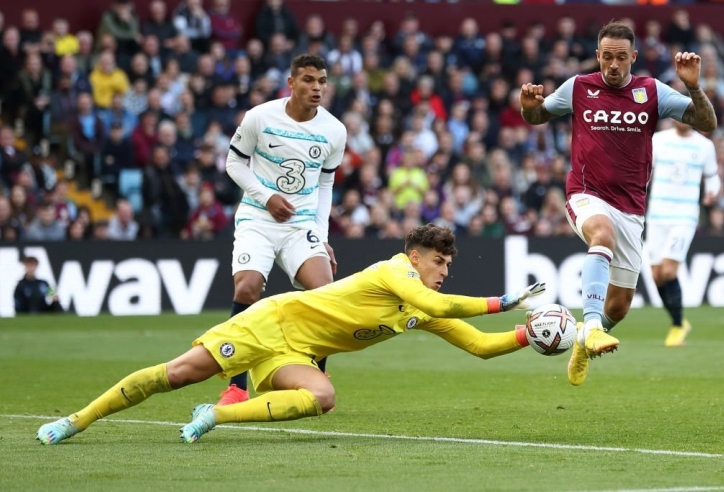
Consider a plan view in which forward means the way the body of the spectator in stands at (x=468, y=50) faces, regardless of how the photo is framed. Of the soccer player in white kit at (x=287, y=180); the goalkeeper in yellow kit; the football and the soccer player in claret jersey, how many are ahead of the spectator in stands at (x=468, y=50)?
4

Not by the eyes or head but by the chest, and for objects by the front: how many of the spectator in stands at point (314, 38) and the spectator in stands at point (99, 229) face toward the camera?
2

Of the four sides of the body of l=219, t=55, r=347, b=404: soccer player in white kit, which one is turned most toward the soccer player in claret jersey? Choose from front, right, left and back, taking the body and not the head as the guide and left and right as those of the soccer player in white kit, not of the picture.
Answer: left

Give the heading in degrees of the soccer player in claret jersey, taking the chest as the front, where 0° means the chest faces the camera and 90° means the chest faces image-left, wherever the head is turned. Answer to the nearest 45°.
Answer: approximately 0°

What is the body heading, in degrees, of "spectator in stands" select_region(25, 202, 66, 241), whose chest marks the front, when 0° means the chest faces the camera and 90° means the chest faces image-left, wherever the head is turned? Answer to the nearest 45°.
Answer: approximately 0°
